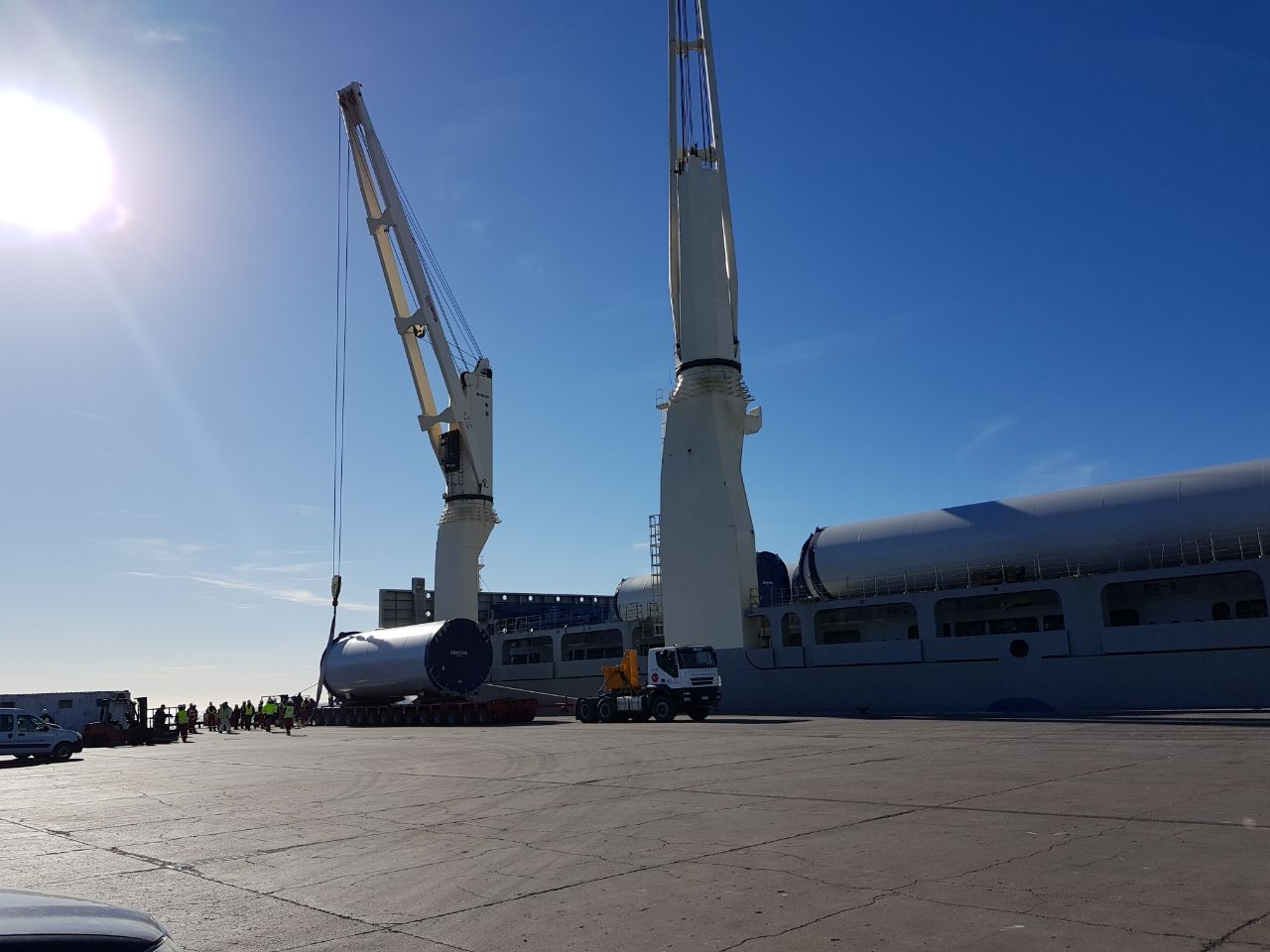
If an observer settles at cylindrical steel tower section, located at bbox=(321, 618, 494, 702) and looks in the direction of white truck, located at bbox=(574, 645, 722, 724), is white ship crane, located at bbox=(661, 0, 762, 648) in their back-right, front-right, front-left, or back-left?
front-left

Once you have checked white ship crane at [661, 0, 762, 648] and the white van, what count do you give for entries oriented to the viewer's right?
1

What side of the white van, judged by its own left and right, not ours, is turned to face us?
right

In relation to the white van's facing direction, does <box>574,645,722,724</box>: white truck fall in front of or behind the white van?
in front

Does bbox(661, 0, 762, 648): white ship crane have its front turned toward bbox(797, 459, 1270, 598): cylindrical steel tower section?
no

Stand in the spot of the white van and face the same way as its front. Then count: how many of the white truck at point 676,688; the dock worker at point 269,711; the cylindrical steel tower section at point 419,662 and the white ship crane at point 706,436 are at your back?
0

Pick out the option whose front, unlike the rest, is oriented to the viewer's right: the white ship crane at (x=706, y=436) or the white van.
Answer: the white van

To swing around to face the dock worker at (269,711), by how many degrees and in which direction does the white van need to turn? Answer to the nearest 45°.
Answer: approximately 45° to its left

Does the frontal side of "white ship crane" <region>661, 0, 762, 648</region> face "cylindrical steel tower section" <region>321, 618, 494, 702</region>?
no

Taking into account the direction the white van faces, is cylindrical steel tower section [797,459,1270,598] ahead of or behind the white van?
ahead

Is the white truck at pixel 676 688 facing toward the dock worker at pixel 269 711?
no

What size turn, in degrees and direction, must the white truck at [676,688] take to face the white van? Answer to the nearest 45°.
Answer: approximately 135° to its right
